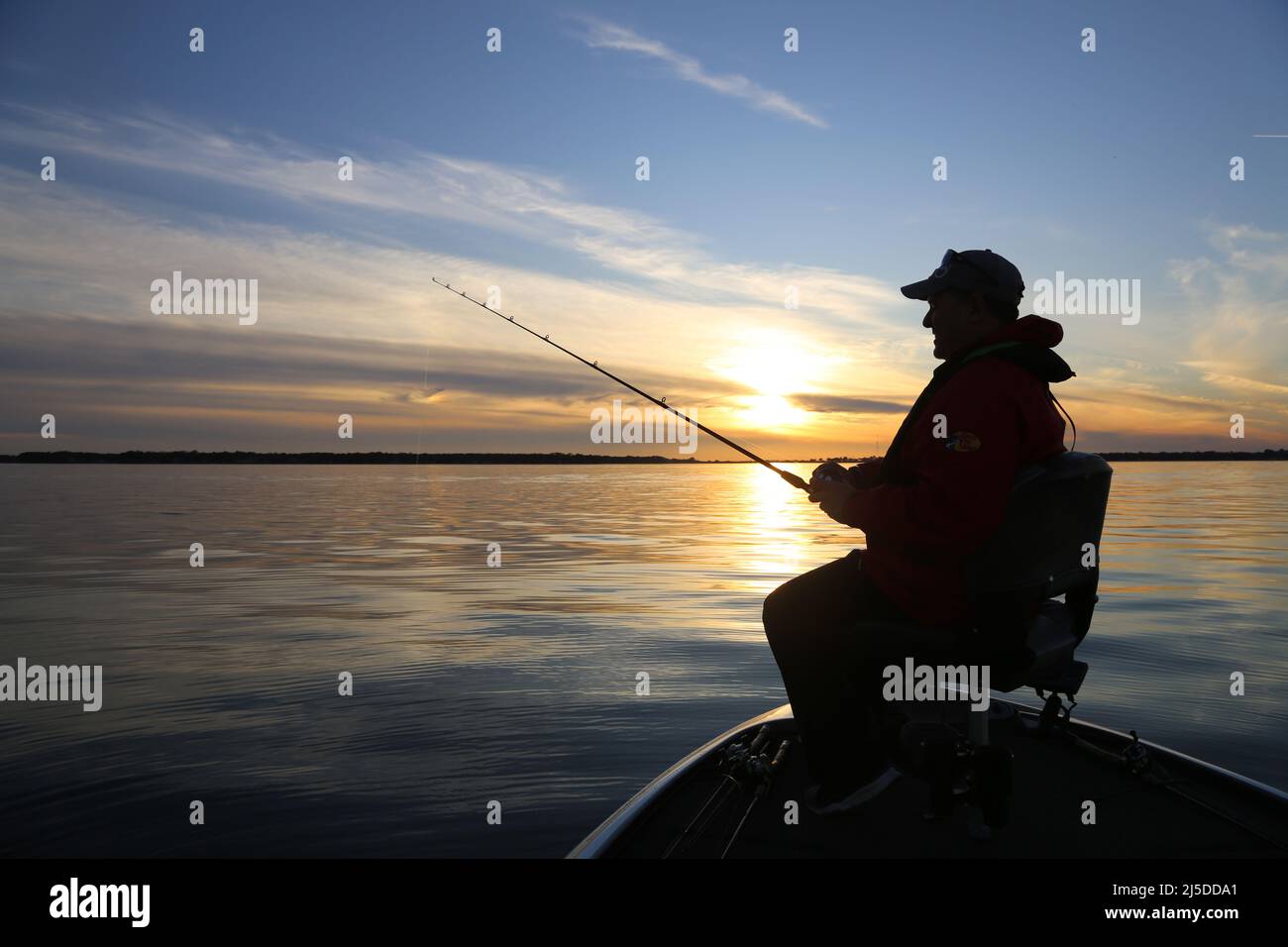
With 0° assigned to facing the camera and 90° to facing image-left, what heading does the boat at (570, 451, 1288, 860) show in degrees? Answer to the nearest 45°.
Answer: approximately 180°

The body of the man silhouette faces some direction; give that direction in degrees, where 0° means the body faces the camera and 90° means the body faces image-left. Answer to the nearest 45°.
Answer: approximately 90°
